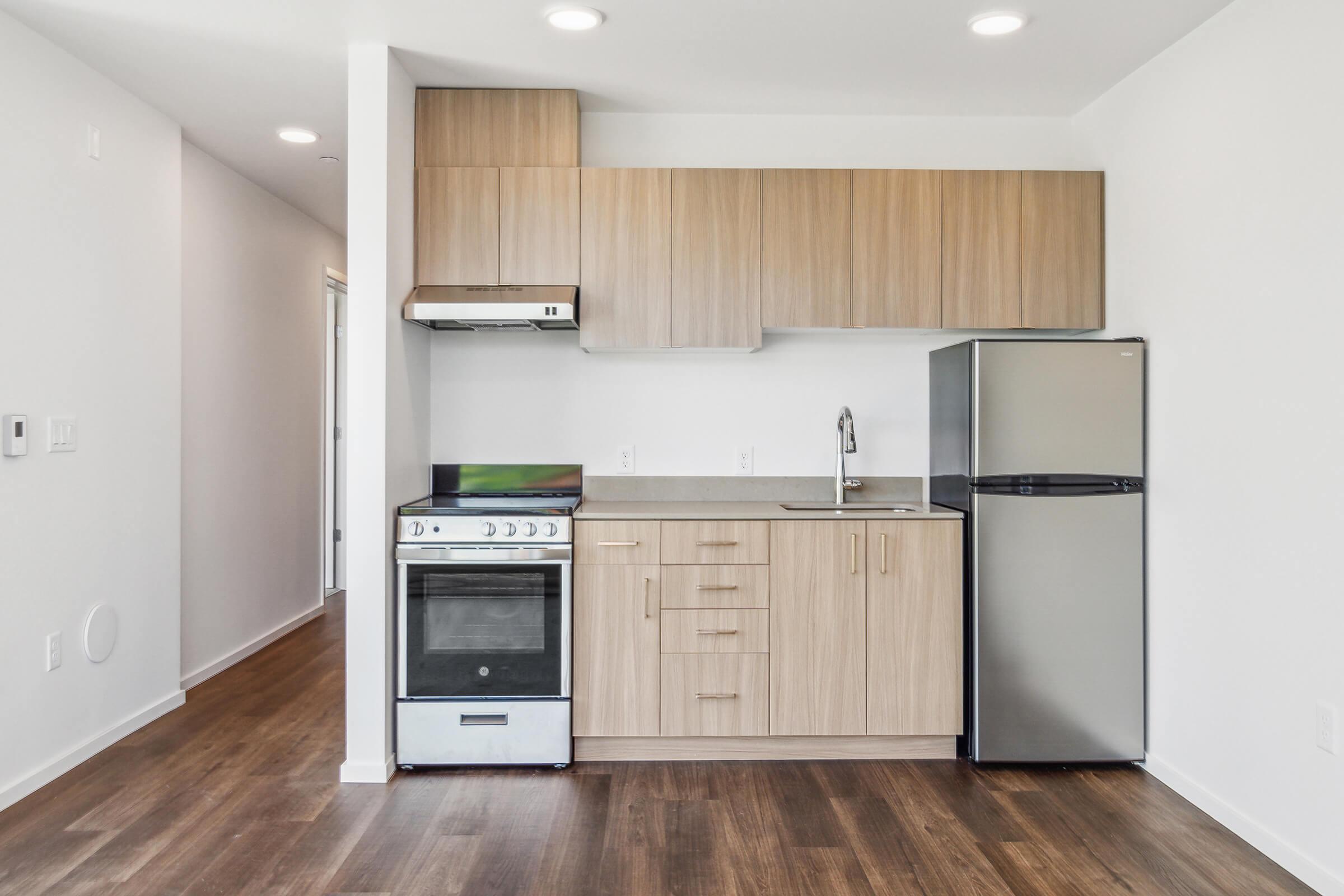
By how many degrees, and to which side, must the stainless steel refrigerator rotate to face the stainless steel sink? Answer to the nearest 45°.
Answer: approximately 90° to its right

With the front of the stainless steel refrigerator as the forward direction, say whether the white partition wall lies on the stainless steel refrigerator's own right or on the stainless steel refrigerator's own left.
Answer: on the stainless steel refrigerator's own right

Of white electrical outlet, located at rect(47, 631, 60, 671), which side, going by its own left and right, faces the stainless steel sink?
front

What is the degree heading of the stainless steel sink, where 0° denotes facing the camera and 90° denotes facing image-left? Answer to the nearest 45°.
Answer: approximately 0°

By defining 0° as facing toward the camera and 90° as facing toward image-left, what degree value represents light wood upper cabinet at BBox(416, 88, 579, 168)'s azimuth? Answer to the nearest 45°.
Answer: approximately 0°

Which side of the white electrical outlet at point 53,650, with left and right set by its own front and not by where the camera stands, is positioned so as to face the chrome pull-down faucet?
front

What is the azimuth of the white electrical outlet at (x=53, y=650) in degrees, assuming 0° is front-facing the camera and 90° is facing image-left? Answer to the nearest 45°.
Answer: approximately 315°

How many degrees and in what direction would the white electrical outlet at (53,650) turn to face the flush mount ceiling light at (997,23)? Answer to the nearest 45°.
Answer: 0° — it already faces it

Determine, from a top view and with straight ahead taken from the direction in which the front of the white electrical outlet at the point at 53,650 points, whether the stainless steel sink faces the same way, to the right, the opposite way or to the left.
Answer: to the right

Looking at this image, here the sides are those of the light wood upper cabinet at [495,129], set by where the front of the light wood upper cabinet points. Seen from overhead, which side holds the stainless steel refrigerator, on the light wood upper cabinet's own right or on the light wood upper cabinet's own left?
on the light wood upper cabinet's own left
